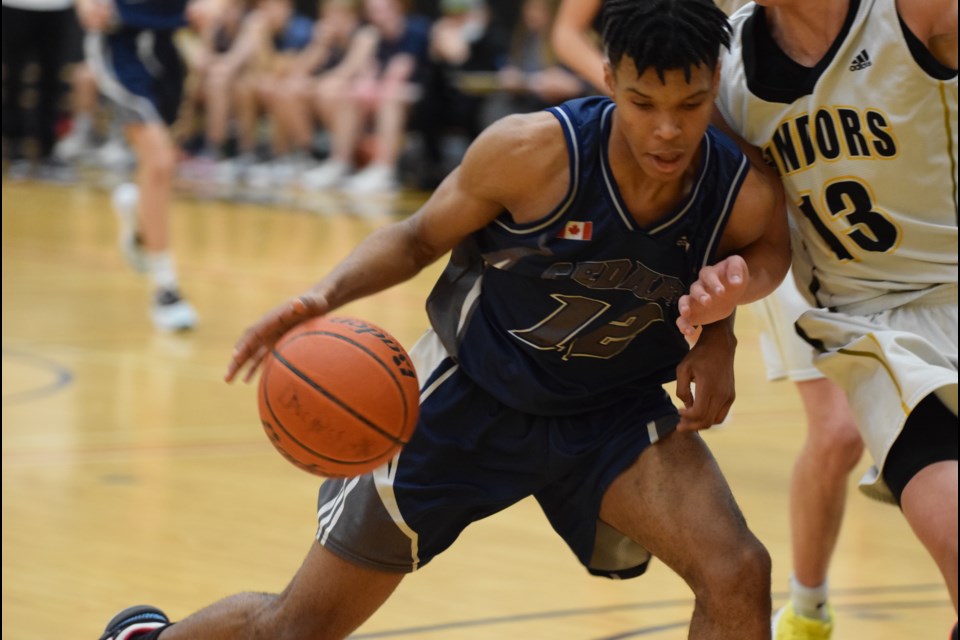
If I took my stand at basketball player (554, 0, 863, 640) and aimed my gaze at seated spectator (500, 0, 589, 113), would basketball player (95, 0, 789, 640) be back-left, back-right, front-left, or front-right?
back-left

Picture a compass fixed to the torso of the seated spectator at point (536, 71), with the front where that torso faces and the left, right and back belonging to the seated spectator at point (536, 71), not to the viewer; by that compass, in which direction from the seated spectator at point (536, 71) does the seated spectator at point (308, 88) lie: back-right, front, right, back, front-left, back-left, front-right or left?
back-right

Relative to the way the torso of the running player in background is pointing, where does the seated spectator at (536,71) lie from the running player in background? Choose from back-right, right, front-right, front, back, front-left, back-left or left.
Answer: left

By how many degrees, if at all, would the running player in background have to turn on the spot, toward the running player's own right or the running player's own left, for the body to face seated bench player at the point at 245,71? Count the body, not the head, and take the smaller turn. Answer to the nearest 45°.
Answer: approximately 135° to the running player's own left

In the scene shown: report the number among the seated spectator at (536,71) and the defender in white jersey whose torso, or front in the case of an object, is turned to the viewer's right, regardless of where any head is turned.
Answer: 0

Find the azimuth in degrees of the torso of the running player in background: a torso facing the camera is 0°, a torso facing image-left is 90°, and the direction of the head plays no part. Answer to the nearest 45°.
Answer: approximately 315°

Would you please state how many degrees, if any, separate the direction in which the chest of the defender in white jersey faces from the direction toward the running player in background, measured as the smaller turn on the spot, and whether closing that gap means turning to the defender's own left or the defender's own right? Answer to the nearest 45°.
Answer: approximately 90° to the defender's own right

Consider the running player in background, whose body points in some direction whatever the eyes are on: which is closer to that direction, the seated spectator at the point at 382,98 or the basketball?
the basketball

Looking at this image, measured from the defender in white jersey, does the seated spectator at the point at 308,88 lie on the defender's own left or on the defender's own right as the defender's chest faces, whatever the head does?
on the defender's own right
